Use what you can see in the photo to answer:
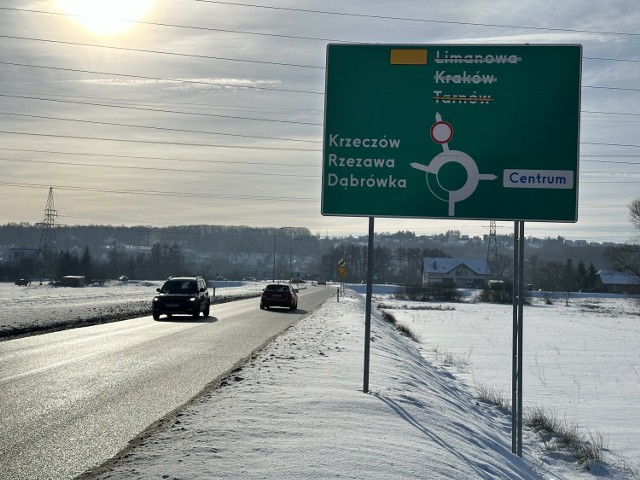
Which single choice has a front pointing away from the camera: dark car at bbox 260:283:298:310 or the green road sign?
the dark car

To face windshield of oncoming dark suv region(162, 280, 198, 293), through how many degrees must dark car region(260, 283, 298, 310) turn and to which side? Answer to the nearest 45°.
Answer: approximately 135° to its left

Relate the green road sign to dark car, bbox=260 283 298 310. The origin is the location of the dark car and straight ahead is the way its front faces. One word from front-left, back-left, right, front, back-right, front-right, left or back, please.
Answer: back

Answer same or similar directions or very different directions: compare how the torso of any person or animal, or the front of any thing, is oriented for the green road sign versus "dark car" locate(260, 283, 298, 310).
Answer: very different directions

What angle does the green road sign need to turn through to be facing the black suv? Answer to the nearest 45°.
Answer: approximately 135° to its right

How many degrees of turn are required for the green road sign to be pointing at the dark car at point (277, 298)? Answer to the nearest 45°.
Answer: approximately 180°

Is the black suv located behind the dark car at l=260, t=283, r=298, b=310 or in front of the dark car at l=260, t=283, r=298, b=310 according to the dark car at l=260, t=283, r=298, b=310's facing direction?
behind

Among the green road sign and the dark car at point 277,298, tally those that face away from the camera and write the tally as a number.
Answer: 1

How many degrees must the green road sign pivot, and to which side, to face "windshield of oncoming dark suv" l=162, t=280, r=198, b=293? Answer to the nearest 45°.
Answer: approximately 135° to its right

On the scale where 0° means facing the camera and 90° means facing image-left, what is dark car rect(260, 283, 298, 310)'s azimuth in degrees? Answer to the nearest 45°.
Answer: approximately 180°
